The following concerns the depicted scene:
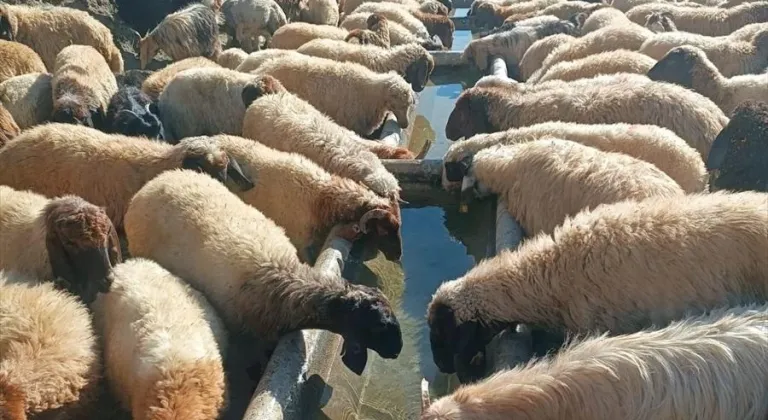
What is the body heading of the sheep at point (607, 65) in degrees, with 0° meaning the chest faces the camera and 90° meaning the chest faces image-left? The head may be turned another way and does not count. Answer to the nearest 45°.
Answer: approximately 90°

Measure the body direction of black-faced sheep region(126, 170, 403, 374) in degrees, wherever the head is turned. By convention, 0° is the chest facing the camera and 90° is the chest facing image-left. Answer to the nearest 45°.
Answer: approximately 315°

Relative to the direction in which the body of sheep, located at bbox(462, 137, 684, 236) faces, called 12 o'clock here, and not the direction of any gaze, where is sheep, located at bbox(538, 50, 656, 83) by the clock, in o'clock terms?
sheep, located at bbox(538, 50, 656, 83) is roughly at 3 o'clock from sheep, located at bbox(462, 137, 684, 236).

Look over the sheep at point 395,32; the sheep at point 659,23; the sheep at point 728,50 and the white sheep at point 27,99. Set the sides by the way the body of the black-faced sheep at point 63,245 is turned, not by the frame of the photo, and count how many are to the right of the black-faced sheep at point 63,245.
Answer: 0

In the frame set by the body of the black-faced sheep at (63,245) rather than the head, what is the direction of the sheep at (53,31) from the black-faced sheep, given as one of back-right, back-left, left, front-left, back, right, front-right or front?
back-left

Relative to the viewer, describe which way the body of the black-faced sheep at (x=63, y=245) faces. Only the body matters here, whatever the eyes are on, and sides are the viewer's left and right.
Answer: facing the viewer and to the right of the viewer

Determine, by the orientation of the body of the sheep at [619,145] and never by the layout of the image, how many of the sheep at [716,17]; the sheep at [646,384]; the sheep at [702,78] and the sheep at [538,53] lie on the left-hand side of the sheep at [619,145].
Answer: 1

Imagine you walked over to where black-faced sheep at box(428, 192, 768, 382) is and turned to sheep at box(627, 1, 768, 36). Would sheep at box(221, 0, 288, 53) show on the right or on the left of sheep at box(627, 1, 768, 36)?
left

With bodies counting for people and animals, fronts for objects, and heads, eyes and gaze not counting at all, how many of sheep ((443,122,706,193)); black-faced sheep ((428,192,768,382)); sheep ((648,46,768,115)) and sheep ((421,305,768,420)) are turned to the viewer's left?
4

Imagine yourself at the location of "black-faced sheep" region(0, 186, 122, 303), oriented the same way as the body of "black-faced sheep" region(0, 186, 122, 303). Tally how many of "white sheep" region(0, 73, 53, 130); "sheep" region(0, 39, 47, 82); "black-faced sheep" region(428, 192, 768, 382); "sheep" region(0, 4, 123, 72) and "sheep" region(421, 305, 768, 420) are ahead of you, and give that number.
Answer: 2

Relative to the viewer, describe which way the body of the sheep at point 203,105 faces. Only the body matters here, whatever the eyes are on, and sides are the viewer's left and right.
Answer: facing to the right of the viewer

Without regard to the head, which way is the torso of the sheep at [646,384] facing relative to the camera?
to the viewer's left

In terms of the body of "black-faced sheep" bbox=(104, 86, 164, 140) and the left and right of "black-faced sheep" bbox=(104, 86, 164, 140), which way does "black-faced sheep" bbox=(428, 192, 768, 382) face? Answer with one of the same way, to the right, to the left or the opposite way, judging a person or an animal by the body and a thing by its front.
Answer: the opposite way

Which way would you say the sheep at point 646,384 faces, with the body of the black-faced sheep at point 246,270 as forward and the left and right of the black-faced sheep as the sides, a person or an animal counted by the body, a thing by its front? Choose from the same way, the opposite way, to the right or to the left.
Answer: the opposite way

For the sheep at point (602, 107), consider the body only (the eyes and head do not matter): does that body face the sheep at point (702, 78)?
no

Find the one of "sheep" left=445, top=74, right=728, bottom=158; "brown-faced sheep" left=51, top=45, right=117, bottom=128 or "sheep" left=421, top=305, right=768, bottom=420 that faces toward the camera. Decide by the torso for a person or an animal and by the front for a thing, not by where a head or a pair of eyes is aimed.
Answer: the brown-faced sheep

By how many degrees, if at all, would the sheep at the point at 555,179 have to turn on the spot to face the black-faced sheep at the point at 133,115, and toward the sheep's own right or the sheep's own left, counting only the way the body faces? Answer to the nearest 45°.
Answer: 0° — it already faces it

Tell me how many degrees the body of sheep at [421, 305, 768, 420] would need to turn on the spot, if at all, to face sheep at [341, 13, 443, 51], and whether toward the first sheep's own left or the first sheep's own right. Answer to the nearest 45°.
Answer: approximately 45° to the first sheep's own right

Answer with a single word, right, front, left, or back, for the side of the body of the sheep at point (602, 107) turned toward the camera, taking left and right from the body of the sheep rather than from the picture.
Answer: left

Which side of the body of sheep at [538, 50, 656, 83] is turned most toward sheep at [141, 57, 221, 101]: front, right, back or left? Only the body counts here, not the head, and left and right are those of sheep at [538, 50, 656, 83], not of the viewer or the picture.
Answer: front

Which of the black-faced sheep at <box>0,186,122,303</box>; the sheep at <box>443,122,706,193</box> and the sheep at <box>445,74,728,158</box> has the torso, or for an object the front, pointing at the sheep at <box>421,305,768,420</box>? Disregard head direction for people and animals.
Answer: the black-faced sheep

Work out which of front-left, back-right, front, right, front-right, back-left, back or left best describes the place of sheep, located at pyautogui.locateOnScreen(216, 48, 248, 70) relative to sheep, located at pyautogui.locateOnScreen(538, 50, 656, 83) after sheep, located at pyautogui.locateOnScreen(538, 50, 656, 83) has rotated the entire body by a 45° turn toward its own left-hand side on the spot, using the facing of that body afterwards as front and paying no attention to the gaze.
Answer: front-right

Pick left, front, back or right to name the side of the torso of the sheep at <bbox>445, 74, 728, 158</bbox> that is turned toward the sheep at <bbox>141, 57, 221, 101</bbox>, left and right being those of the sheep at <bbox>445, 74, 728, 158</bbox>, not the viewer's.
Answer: front

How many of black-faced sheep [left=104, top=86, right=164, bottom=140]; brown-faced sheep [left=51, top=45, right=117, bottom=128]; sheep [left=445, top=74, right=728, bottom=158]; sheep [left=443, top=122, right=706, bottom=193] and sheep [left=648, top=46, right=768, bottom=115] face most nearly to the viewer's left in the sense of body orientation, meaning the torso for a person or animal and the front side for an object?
3

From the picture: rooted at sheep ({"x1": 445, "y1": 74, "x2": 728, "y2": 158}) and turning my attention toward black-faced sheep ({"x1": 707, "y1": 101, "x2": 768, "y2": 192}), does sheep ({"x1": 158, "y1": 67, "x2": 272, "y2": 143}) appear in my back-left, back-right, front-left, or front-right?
back-right
